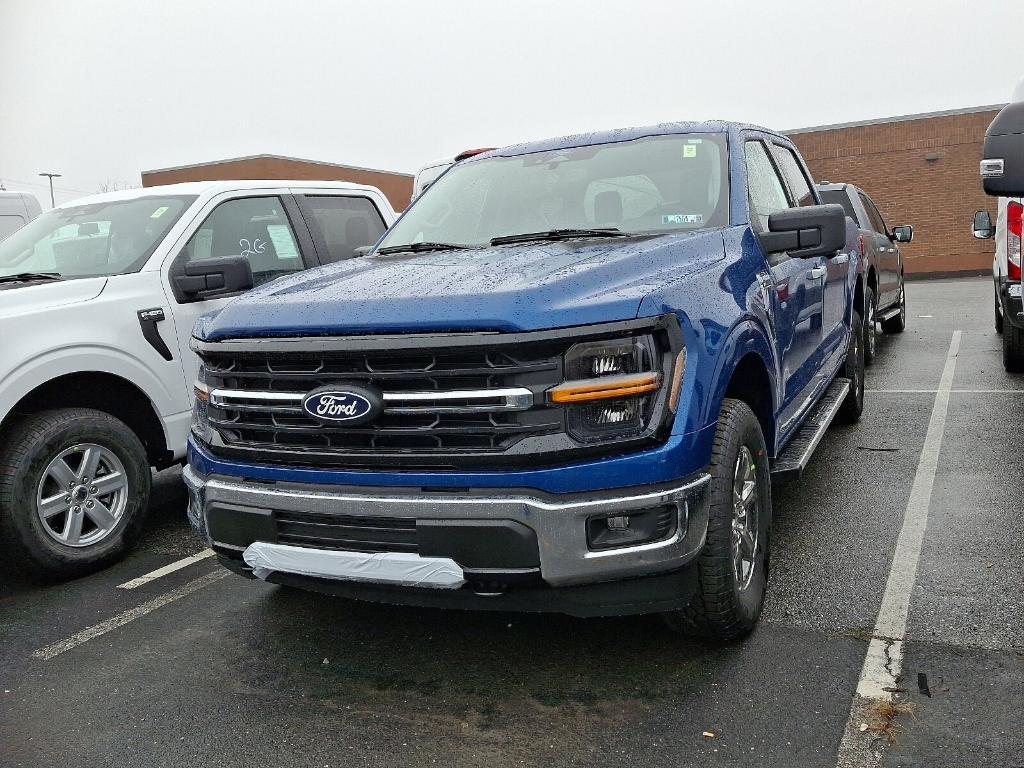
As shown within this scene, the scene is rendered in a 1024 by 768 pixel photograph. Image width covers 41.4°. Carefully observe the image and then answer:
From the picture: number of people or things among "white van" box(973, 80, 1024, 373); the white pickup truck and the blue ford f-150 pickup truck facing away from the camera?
1

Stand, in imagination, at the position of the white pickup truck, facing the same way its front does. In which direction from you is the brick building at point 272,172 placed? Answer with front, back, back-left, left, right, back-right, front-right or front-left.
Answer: back-right

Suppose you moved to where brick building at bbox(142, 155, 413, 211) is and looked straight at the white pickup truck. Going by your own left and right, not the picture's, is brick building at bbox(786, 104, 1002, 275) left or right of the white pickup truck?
left

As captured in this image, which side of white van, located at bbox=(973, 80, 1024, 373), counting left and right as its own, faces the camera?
back

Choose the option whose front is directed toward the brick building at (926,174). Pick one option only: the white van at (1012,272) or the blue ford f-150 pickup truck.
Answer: the white van

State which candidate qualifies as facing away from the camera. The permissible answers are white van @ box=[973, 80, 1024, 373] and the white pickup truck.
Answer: the white van

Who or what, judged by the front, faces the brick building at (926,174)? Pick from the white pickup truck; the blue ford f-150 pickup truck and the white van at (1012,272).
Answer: the white van

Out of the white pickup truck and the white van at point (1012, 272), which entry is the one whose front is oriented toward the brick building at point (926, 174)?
the white van

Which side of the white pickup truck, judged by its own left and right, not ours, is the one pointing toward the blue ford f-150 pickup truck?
left

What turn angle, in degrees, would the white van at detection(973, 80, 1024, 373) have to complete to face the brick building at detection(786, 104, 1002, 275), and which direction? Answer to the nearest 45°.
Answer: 0° — it already faces it

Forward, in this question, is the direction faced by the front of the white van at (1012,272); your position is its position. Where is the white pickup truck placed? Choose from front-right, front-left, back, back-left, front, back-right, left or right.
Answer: back-left

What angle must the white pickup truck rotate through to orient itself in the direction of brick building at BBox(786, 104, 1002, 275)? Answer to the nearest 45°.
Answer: approximately 180°

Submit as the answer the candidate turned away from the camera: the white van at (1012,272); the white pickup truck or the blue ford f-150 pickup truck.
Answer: the white van
